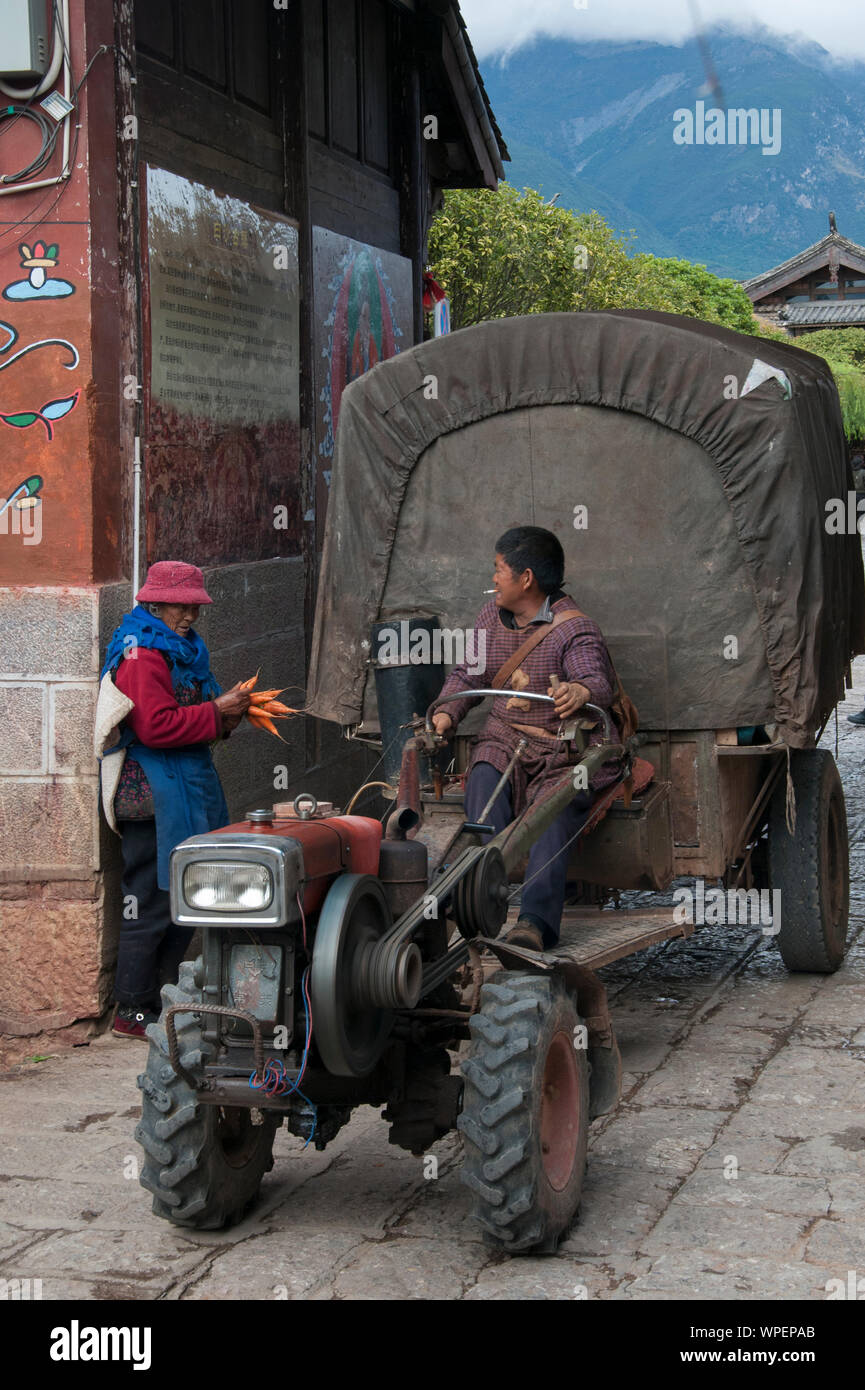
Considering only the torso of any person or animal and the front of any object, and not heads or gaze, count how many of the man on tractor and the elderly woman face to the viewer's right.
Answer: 1

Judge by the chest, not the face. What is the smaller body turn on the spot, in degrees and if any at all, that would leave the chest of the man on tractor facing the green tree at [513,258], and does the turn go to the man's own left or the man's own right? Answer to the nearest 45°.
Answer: approximately 135° to the man's own right

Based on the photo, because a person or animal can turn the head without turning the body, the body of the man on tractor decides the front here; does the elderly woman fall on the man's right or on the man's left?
on the man's right

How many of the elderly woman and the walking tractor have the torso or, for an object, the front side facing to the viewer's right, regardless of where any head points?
1

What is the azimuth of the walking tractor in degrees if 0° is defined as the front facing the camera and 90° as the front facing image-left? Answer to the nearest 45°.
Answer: approximately 45°

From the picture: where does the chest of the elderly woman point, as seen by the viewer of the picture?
to the viewer's right

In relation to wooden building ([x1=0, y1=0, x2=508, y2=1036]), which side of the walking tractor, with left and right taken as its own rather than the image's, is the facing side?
right
